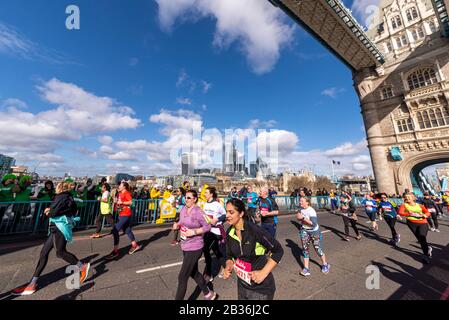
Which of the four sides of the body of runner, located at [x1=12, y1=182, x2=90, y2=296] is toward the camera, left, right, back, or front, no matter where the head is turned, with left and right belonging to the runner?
left

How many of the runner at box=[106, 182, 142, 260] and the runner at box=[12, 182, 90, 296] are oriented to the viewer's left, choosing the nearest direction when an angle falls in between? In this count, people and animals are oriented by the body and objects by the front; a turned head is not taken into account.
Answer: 2

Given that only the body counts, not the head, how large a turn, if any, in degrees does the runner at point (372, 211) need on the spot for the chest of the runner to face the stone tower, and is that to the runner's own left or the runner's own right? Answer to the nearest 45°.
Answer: approximately 135° to the runner's own right

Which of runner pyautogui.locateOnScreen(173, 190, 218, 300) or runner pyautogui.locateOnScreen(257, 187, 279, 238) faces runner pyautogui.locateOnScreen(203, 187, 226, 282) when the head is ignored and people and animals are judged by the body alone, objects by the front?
runner pyautogui.locateOnScreen(257, 187, 279, 238)

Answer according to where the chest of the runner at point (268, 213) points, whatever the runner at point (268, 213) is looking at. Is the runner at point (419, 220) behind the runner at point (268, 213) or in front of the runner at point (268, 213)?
behind

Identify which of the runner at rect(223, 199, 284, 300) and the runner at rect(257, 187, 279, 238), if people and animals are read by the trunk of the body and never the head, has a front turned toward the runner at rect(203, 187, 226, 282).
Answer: the runner at rect(257, 187, 279, 238)

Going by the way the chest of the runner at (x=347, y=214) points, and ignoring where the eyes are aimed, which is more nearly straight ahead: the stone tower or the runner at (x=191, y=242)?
the runner

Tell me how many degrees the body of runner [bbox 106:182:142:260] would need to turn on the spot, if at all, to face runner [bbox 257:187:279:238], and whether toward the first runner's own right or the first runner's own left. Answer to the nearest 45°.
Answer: approximately 135° to the first runner's own left

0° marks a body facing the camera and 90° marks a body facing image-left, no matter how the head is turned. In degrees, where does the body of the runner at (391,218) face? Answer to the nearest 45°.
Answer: approximately 45°

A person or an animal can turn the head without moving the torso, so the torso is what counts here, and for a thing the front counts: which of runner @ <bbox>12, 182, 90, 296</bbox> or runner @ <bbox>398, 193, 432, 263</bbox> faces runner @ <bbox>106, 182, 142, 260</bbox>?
runner @ <bbox>398, 193, 432, 263</bbox>

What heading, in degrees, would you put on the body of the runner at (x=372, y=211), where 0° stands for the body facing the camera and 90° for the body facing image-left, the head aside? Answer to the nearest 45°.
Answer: approximately 45°

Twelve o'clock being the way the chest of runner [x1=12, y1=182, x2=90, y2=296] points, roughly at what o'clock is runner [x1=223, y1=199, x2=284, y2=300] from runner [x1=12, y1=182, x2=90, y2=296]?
runner [x1=223, y1=199, x2=284, y2=300] is roughly at 8 o'clock from runner [x1=12, y1=182, x2=90, y2=296].

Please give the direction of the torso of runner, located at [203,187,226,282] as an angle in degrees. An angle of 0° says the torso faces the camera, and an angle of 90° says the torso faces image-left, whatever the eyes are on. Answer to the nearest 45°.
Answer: approximately 45°

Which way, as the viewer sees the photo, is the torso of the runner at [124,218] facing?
to the viewer's left

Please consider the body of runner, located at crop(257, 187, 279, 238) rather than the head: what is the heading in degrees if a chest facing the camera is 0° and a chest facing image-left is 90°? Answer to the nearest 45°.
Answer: approximately 45°

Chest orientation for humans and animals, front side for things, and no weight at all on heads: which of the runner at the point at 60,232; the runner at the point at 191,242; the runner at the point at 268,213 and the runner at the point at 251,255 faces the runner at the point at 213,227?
the runner at the point at 268,213
